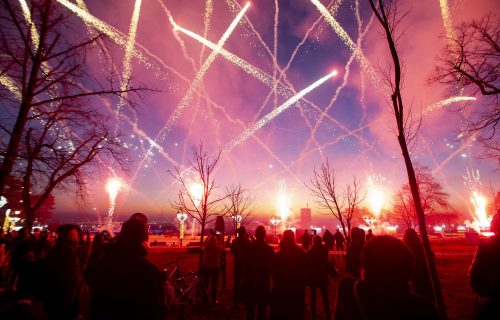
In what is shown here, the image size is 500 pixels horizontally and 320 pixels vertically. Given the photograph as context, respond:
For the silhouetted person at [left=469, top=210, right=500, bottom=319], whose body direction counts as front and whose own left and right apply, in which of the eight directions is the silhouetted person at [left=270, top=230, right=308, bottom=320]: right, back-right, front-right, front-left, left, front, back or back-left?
left

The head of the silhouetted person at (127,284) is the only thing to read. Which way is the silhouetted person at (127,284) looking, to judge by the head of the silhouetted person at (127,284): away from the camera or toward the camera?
away from the camera

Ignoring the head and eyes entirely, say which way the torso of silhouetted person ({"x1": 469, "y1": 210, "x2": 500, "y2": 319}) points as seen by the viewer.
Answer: away from the camera

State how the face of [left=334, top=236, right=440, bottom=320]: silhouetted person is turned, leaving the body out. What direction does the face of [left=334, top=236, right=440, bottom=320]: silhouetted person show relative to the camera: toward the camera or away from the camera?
away from the camera

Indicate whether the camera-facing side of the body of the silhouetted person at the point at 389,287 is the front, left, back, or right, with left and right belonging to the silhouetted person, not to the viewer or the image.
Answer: back

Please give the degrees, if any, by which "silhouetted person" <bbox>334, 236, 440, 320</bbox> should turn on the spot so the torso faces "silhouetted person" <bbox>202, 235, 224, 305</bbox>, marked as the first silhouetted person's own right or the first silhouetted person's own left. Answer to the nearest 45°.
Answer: approximately 45° to the first silhouetted person's own left

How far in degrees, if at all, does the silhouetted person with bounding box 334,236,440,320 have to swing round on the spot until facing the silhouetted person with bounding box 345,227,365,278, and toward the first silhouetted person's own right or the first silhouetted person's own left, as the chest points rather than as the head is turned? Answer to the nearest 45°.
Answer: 0° — they already face them

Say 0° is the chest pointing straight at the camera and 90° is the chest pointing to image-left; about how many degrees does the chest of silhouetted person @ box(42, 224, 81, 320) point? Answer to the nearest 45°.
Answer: approximately 225°

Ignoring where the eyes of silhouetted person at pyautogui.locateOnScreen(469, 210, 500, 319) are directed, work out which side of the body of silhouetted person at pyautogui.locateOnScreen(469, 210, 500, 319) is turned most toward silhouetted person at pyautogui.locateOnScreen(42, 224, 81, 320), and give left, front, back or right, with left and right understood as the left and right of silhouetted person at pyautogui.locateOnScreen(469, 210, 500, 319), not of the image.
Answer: left

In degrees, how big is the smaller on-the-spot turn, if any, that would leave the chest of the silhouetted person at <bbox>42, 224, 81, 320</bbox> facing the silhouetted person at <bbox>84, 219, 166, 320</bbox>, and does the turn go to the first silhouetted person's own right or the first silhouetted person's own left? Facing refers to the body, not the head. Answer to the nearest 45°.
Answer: approximately 135° to the first silhouetted person's own right

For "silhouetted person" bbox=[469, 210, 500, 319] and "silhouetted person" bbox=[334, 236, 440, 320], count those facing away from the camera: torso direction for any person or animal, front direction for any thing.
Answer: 2

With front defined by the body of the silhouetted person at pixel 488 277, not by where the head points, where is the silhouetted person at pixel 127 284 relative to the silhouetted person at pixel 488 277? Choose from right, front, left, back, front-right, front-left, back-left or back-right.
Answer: back-left

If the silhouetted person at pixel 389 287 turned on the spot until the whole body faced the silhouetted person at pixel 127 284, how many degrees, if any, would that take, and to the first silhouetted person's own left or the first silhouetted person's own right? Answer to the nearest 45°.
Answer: approximately 90° to the first silhouetted person's own left
